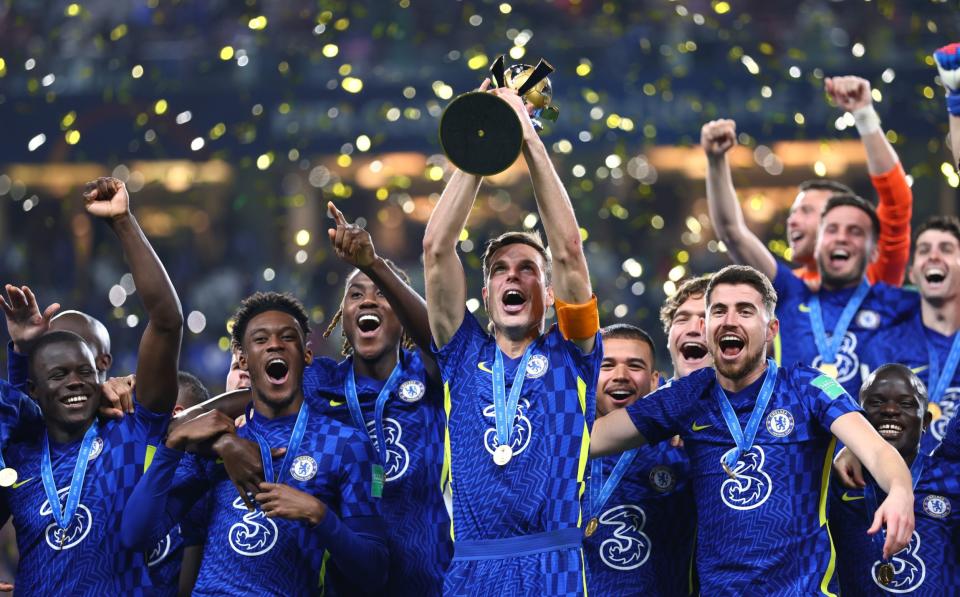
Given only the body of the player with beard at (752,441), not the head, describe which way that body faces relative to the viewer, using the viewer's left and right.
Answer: facing the viewer
